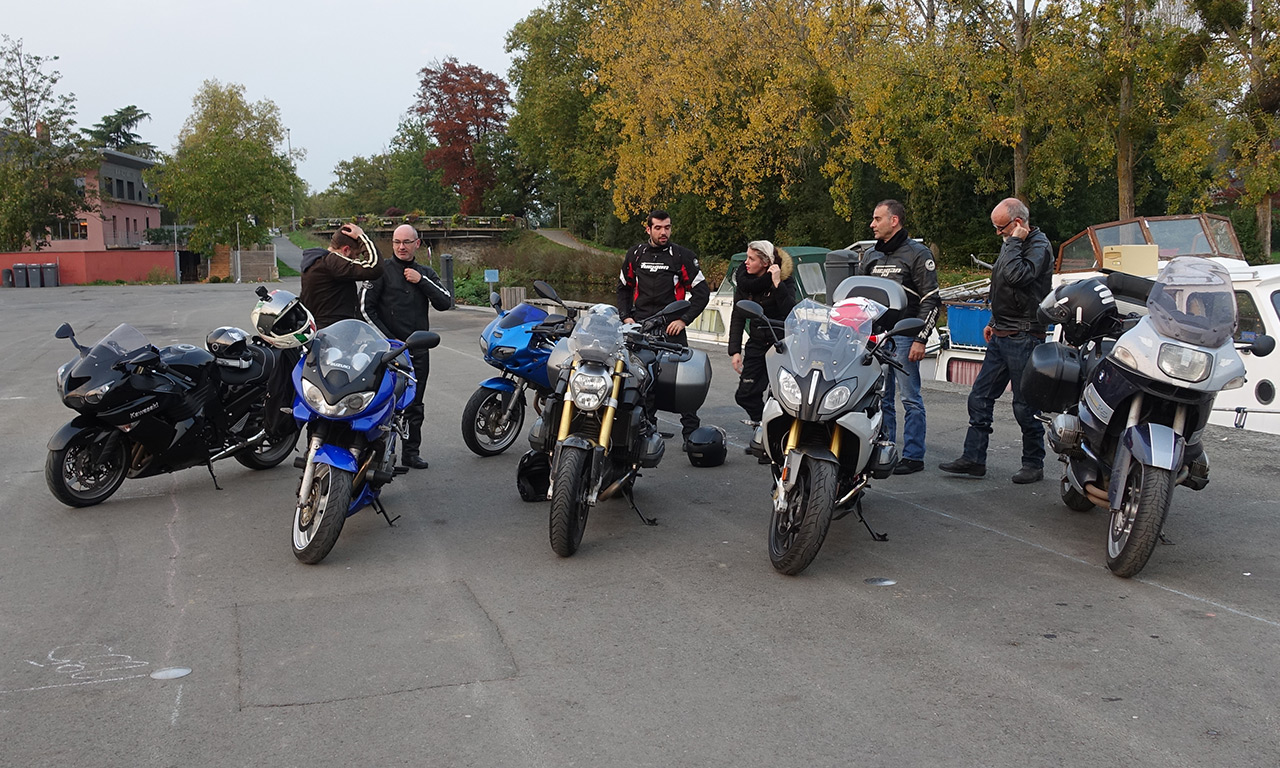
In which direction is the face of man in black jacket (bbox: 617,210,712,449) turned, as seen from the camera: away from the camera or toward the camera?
toward the camera

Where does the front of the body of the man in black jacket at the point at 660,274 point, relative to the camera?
toward the camera

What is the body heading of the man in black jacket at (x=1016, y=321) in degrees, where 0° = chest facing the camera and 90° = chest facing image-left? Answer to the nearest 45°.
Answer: approximately 90°

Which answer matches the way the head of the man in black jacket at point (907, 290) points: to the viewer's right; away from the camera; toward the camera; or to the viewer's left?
to the viewer's left

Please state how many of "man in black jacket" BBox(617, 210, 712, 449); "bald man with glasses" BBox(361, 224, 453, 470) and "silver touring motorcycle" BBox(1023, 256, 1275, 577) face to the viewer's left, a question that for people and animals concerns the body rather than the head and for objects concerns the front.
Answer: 0

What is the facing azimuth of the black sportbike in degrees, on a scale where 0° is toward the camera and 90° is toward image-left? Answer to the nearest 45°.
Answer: approximately 45°

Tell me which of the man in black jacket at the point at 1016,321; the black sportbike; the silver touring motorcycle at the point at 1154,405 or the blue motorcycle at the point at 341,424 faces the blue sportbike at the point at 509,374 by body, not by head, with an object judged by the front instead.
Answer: the man in black jacket

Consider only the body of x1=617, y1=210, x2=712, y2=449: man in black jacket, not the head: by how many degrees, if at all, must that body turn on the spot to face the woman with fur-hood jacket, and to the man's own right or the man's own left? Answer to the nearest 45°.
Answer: approximately 90° to the man's own left

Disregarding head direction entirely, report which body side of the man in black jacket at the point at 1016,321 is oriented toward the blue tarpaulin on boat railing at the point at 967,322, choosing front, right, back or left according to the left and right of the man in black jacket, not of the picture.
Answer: right

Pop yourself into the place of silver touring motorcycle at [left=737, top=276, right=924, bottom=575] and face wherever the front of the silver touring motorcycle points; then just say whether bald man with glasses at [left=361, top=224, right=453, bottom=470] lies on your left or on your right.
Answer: on your right

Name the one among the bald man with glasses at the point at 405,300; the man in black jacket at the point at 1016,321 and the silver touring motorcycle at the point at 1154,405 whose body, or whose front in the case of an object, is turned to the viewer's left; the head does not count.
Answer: the man in black jacket

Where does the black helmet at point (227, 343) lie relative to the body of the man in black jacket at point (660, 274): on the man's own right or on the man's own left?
on the man's own right

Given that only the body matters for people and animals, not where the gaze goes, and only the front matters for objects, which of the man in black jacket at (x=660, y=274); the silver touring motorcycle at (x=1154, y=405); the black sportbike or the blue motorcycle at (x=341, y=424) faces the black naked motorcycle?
the man in black jacket

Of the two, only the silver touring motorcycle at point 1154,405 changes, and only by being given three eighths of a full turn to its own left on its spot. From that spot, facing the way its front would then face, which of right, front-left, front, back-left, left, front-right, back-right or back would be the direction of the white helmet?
left

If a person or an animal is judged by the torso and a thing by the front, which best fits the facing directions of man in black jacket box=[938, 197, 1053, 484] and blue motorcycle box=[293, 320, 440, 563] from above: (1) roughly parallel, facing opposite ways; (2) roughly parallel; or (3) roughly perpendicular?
roughly perpendicular

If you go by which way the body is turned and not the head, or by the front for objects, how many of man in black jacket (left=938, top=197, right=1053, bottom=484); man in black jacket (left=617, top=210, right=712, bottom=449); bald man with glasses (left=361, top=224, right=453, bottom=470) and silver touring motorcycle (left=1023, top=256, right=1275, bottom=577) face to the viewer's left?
1
